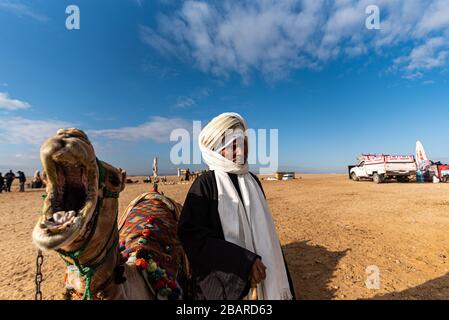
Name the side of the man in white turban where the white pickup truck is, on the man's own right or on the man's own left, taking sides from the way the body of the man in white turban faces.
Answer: on the man's own left

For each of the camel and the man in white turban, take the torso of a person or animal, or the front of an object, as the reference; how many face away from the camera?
0

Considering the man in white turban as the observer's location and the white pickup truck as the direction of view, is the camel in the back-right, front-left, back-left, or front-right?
back-left

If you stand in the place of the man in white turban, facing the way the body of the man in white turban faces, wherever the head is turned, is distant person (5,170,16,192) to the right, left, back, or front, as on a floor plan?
back

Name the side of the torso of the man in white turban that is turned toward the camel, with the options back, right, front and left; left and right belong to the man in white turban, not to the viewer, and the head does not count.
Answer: right

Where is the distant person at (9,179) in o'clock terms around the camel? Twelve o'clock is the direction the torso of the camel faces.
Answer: The distant person is roughly at 4 o'clock from the camel.

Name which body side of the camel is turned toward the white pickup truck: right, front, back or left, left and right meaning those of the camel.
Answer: back

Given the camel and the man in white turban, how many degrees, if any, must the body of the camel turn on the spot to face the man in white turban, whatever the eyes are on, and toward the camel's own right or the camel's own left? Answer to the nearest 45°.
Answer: approximately 135° to the camel's own left

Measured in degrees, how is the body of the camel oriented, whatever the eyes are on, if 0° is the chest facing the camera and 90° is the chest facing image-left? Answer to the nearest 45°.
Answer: approximately 45°

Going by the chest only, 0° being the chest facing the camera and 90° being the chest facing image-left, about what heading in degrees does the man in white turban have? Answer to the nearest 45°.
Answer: approximately 315°
